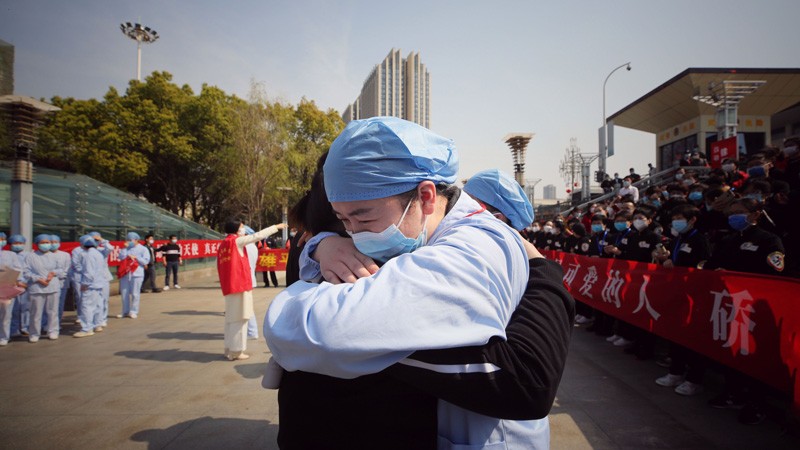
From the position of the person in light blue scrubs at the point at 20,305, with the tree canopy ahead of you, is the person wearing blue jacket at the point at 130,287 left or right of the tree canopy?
right

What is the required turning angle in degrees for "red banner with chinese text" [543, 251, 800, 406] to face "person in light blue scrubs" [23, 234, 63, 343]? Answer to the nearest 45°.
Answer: approximately 45° to its right

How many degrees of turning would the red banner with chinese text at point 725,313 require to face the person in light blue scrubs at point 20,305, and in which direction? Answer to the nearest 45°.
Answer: approximately 45° to its right

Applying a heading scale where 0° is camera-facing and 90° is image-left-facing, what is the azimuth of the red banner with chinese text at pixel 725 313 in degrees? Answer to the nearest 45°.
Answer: approximately 45°

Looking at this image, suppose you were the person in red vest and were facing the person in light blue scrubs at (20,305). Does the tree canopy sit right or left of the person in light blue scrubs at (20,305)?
right

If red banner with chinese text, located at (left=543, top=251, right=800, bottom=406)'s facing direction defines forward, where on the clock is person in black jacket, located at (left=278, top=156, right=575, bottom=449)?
The person in black jacket is roughly at 11 o'clock from the red banner with chinese text.

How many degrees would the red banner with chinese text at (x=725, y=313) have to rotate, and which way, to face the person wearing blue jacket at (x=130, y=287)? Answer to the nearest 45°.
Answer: approximately 45° to its right

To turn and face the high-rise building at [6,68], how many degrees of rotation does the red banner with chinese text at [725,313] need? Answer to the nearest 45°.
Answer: approximately 45° to its right

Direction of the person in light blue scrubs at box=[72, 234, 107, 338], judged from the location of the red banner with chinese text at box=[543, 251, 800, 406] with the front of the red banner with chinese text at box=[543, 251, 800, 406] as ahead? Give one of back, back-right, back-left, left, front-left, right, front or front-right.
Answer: front-right
